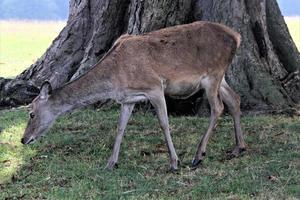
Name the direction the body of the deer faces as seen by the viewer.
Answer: to the viewer's left

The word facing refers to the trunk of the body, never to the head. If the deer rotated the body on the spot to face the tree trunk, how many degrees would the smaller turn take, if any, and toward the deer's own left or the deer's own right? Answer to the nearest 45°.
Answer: approximately 90° to the deer's own right
